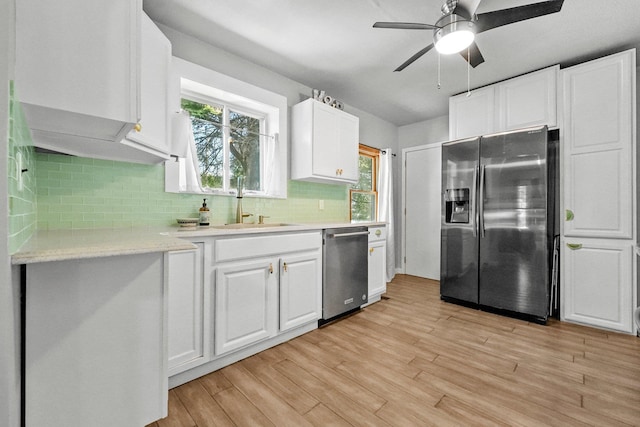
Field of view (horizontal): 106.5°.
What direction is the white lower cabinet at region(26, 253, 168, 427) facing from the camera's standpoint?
to the viewer's right

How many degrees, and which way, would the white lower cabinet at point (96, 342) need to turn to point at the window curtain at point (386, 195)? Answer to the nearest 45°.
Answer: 0° — it already faces it

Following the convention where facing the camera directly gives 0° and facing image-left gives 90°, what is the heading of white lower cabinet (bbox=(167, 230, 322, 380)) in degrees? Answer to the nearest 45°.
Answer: approximately 315°

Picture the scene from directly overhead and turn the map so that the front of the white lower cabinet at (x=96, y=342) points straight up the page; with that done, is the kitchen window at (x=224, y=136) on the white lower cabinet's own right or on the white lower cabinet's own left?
on the white lower cabinet's own left

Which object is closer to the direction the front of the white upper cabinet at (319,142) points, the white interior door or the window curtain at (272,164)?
the white interior door

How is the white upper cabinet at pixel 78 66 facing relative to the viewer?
to the viewer's right

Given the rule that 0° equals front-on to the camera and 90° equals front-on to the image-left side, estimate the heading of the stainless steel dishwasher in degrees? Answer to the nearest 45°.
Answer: approximately 315°

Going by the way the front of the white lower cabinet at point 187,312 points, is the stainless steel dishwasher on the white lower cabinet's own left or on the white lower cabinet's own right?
on the white lower cabinet's own left
